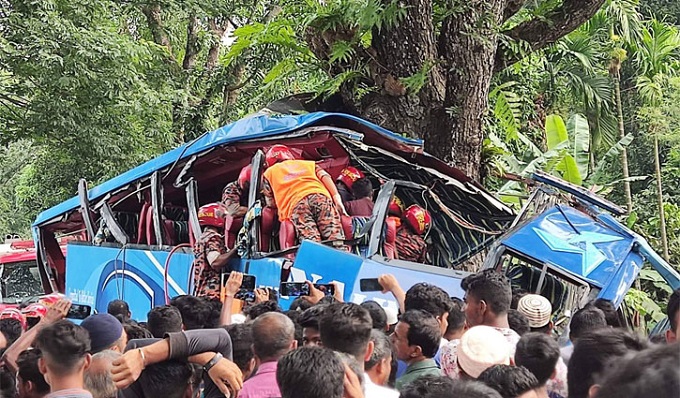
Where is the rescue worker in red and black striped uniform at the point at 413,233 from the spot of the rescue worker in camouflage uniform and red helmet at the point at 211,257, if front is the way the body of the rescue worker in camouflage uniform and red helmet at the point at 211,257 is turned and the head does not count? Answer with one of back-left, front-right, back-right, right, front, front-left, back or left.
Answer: front-right

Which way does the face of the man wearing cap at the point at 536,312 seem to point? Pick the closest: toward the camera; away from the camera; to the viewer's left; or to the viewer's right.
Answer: away from the camera

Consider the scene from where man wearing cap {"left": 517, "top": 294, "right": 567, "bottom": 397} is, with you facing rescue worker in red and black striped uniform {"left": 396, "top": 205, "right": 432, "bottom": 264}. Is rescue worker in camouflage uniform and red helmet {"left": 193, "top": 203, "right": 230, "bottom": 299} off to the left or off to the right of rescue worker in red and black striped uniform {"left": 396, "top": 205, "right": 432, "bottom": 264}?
left

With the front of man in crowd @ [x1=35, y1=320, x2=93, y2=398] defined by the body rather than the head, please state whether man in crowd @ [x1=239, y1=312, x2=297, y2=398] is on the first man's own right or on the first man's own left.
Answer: on the first man's own right

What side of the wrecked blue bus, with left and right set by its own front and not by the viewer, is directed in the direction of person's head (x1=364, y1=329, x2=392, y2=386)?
right

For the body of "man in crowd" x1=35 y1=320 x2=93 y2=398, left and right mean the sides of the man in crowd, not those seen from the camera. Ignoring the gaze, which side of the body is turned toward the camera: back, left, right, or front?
back

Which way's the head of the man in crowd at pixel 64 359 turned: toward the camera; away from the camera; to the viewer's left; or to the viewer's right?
away from the camera

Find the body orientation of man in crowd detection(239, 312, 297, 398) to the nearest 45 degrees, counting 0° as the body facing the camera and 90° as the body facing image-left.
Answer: approximately 225°

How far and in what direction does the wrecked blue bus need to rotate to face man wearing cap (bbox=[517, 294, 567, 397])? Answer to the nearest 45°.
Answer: approximately 45° to its right

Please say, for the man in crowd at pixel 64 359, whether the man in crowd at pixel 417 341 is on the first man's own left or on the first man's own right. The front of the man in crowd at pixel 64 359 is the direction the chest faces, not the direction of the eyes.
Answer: on the first man's own right

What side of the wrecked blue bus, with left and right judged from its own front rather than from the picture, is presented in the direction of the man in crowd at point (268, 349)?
right

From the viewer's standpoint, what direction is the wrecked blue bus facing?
to the viewer's right

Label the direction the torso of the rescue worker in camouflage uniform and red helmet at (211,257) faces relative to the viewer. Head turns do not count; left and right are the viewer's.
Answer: facing away from the viewer and to the right of the viewer

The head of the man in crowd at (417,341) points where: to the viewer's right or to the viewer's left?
to the viewer's left
